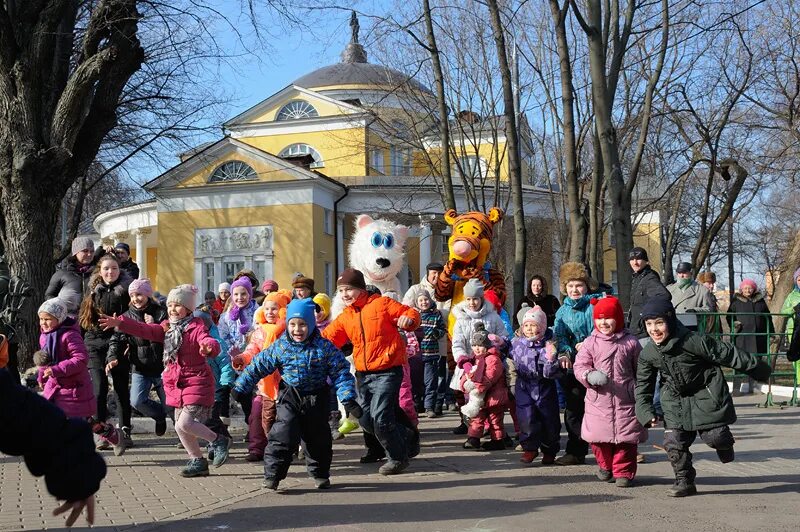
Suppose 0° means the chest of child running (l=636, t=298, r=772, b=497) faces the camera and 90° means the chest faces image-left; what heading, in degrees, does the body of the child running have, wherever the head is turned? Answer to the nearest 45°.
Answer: approximately 45°

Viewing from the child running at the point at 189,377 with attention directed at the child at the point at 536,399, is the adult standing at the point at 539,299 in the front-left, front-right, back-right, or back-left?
front-left

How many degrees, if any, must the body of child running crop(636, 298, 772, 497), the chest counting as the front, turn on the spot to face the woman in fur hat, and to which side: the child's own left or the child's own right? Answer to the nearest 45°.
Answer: approximately 90° to the child's own right

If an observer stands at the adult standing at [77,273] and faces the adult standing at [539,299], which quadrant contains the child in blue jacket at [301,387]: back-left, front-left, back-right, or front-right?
front-right

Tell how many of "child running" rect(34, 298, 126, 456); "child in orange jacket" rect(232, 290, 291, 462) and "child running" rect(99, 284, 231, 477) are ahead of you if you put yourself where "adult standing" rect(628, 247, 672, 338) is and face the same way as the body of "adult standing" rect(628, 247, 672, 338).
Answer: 3

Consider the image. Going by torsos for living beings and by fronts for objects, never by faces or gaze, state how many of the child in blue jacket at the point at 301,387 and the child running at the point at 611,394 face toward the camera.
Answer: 2

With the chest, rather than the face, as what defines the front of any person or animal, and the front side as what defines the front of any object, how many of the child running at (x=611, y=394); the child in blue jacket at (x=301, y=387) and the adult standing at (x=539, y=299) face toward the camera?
3

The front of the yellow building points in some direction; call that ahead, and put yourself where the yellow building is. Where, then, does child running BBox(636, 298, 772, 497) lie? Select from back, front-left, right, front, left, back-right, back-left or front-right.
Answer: front-left

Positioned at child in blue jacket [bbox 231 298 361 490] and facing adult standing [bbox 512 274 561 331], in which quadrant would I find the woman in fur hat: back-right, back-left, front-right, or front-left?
front-right

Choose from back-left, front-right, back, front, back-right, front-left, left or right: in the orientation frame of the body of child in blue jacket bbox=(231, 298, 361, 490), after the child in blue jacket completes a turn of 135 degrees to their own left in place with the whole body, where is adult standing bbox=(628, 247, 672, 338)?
front

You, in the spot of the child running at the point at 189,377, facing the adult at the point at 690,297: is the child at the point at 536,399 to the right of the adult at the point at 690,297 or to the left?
right

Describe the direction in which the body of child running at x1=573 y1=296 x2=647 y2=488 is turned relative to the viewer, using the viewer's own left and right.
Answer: facing the viewer

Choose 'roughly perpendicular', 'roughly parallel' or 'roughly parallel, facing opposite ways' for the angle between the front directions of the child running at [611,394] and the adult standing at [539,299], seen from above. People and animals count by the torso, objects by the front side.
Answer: roughly parallel

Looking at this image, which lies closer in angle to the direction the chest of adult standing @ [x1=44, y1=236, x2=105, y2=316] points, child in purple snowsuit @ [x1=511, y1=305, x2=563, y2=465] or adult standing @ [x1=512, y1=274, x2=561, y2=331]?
the child in purple snowsuit

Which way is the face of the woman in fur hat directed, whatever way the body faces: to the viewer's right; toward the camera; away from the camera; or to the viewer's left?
toward the camera

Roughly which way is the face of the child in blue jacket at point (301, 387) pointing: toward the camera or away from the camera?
toward the camera
